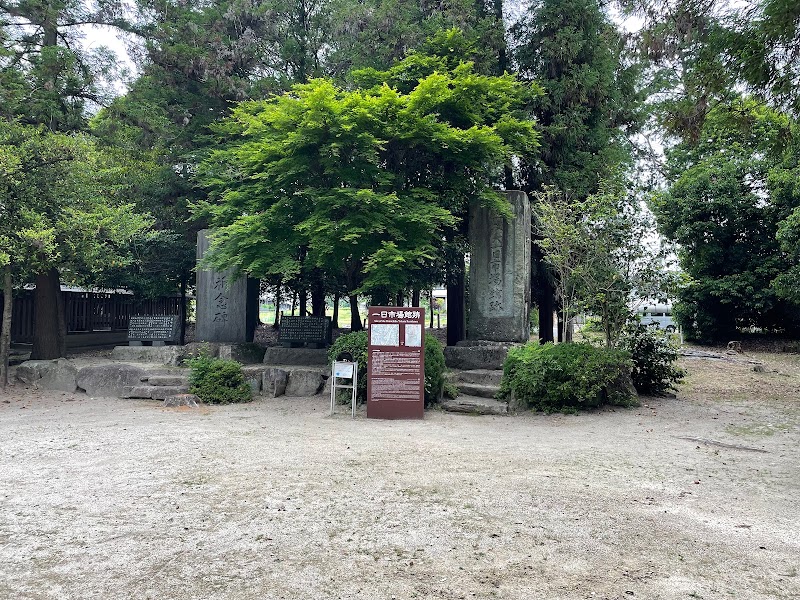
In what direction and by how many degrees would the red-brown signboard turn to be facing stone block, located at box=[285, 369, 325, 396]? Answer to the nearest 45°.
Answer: approximately 135° to its right

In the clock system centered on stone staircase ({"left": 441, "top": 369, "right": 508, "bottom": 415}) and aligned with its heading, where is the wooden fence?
The wooden fence is roughly at 4 o'clock from the stone staircase.

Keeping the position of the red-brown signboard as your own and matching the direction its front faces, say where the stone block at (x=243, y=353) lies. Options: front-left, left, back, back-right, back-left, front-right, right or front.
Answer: back-right

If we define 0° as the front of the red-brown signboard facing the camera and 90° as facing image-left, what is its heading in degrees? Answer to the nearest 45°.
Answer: approximately 0°

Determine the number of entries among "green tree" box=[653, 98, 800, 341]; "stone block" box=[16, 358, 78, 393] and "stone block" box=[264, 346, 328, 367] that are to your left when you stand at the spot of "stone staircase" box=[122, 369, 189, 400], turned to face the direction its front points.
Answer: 2

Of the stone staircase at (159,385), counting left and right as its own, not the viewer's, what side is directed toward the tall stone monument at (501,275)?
left

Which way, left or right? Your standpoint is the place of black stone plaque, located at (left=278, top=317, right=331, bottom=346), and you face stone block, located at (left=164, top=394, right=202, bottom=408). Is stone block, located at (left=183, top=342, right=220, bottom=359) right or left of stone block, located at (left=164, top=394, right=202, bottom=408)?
right

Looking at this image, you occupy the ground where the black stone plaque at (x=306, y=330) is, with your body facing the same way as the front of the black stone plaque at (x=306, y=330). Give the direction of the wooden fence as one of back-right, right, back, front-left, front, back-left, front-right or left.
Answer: back-right

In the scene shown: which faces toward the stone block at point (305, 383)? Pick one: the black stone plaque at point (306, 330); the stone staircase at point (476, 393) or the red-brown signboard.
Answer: the black stone plaque
